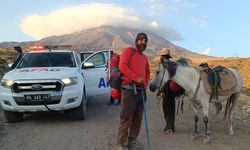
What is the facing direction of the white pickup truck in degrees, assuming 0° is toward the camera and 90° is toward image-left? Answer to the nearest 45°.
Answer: approximately 0°

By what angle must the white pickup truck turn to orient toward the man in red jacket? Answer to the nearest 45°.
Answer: approximately 45° to its left

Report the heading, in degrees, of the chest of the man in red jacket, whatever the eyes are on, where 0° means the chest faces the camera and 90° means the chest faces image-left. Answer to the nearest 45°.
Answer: approximately 315°

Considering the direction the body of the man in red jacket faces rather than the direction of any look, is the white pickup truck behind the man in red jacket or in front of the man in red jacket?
behind
